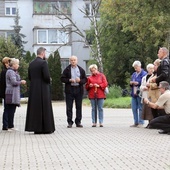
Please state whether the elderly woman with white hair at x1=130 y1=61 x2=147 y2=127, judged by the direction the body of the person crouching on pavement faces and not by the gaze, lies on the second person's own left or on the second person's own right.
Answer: on the second person's own right

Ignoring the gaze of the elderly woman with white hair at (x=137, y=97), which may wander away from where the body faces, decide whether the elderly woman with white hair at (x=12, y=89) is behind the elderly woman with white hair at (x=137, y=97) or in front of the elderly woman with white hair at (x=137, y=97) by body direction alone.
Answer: in front

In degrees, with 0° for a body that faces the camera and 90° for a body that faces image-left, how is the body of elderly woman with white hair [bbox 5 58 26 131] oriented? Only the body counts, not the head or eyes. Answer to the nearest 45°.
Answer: approximately 270°

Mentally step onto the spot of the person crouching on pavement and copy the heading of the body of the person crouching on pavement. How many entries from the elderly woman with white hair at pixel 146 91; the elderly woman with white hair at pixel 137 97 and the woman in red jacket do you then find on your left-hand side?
0

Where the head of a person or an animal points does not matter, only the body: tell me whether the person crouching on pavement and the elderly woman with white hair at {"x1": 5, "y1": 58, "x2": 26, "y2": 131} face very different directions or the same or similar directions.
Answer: very different directions

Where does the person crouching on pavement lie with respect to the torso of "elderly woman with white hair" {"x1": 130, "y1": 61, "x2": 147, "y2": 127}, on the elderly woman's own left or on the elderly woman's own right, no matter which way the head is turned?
on the elderly woman's own left

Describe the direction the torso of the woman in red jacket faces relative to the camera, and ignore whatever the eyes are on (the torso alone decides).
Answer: toward the camera

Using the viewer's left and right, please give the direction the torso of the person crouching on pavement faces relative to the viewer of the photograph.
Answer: facing to the left of the viewer

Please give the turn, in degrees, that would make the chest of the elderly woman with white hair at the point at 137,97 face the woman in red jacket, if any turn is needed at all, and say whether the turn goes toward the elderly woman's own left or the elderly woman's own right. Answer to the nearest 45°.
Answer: approximately 45° to the elderly woman's own right

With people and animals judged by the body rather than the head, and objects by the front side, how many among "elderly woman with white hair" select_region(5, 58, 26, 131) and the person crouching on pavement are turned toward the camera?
0

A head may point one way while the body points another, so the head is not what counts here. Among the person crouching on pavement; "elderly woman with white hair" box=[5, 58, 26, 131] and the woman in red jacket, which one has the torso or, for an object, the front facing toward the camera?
the woman in red jacket

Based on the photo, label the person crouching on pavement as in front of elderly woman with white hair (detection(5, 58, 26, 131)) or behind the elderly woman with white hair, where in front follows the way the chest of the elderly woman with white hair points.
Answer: in front
